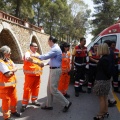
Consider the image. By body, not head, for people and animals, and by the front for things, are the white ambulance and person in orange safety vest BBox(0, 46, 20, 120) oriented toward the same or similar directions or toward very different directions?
very different directions

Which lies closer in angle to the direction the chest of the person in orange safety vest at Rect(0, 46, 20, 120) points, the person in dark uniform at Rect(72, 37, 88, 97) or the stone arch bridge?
the person in dark uniform
